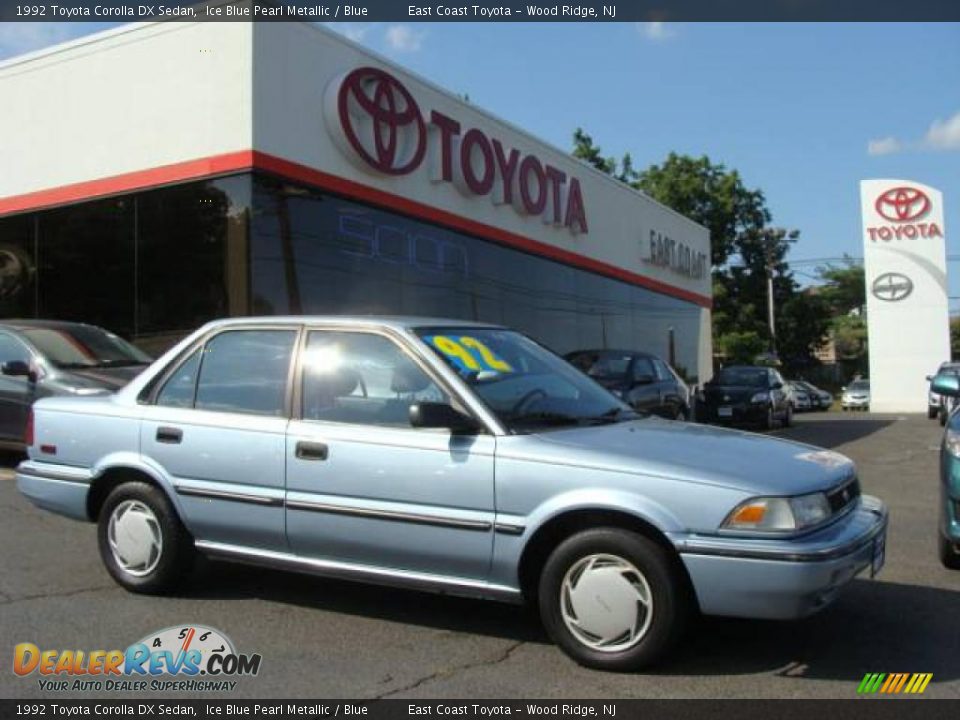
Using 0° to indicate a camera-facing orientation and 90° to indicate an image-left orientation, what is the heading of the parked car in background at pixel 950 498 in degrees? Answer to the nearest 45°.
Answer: approximately 0°

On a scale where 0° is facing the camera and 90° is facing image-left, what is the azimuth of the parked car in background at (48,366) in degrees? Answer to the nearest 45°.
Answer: approximately 315°

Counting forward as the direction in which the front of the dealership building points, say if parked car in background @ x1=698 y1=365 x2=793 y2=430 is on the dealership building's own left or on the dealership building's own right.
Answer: on the dealership building's own left

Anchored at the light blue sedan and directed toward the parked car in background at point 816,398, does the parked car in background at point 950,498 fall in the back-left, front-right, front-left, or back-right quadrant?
front-right

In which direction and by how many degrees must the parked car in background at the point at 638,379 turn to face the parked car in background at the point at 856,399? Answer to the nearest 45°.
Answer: approximately 135° to its left

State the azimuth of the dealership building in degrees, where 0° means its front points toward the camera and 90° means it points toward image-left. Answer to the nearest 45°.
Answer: approximately 315°

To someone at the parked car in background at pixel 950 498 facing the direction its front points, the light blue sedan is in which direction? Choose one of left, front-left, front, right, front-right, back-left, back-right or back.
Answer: front-right

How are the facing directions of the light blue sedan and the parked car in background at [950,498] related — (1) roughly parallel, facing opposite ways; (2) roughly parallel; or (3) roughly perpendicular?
roughly perpendicular

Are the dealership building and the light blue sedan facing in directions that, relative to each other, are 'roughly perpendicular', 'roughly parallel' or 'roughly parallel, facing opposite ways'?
roughly parallel

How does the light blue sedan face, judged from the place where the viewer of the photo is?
facing the viewer and to the right of the viewer
